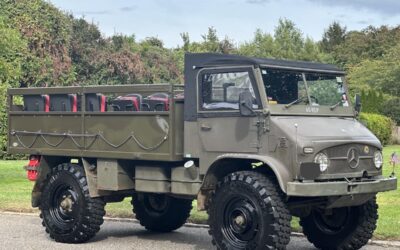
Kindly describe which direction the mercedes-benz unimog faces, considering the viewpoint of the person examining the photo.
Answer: facing the viewer and to the right of the viewer

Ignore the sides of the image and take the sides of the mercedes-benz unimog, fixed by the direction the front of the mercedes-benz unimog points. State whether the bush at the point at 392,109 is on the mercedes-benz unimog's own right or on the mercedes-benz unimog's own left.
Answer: on the mercedes-benz unimog's own left

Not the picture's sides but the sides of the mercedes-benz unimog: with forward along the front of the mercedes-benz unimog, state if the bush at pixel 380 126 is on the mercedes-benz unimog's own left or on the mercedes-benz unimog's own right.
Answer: on the mercedes-benz unimog's own left
